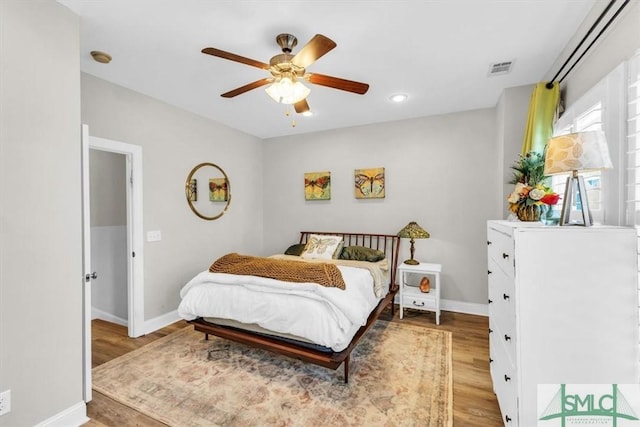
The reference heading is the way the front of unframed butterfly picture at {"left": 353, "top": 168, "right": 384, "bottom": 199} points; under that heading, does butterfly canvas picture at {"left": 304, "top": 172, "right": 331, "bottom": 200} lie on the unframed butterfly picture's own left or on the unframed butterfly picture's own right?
on the unframed butterfly picture's own right

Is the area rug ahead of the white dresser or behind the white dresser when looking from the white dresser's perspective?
ahead

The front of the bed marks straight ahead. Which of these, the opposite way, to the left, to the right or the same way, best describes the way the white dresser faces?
to the right

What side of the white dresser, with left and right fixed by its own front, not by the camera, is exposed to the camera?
left

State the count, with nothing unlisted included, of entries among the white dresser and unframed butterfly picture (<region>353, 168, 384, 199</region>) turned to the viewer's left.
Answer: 1

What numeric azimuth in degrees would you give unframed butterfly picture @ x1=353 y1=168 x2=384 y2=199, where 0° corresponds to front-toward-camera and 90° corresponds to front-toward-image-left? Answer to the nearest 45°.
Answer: approximately 0°

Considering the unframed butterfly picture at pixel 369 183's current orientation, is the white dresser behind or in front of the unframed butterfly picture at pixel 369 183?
in front

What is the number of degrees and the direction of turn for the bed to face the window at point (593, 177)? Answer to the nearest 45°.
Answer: approximately 90° to its left
